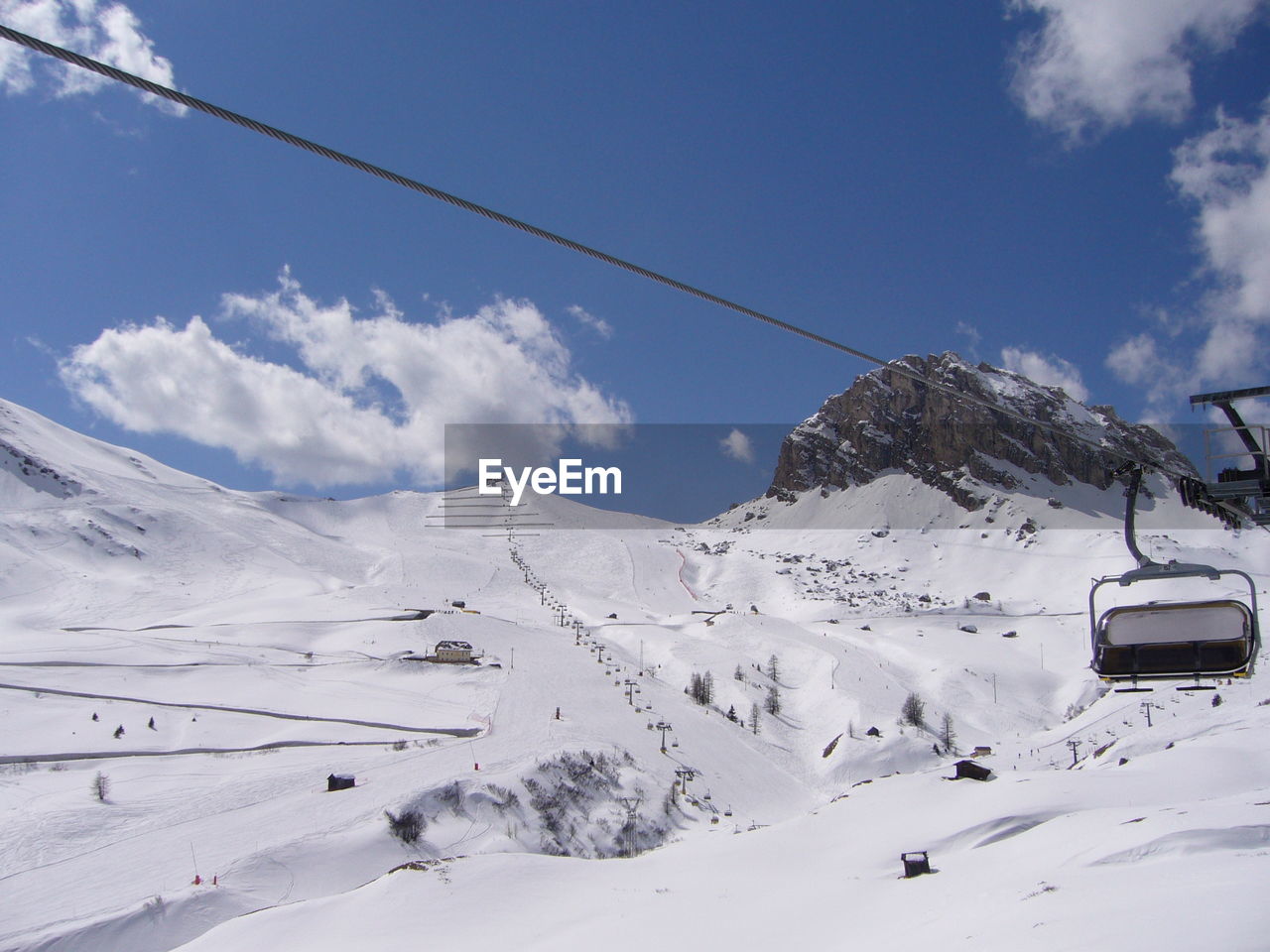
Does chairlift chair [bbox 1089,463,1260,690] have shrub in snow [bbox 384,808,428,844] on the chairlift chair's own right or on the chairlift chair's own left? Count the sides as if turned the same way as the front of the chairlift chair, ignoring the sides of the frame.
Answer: on the chairlift chair's own right

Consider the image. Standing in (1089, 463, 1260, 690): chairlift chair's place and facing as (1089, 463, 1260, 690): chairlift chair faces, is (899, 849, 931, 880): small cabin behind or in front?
behind

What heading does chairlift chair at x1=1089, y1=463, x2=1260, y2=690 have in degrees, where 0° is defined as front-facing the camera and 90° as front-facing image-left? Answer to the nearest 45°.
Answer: approximately 0°

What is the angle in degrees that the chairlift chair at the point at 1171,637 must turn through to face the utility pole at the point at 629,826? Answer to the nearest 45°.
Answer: approximately 135° to its right

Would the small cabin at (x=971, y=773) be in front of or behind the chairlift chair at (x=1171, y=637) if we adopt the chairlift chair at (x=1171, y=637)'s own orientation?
behind
